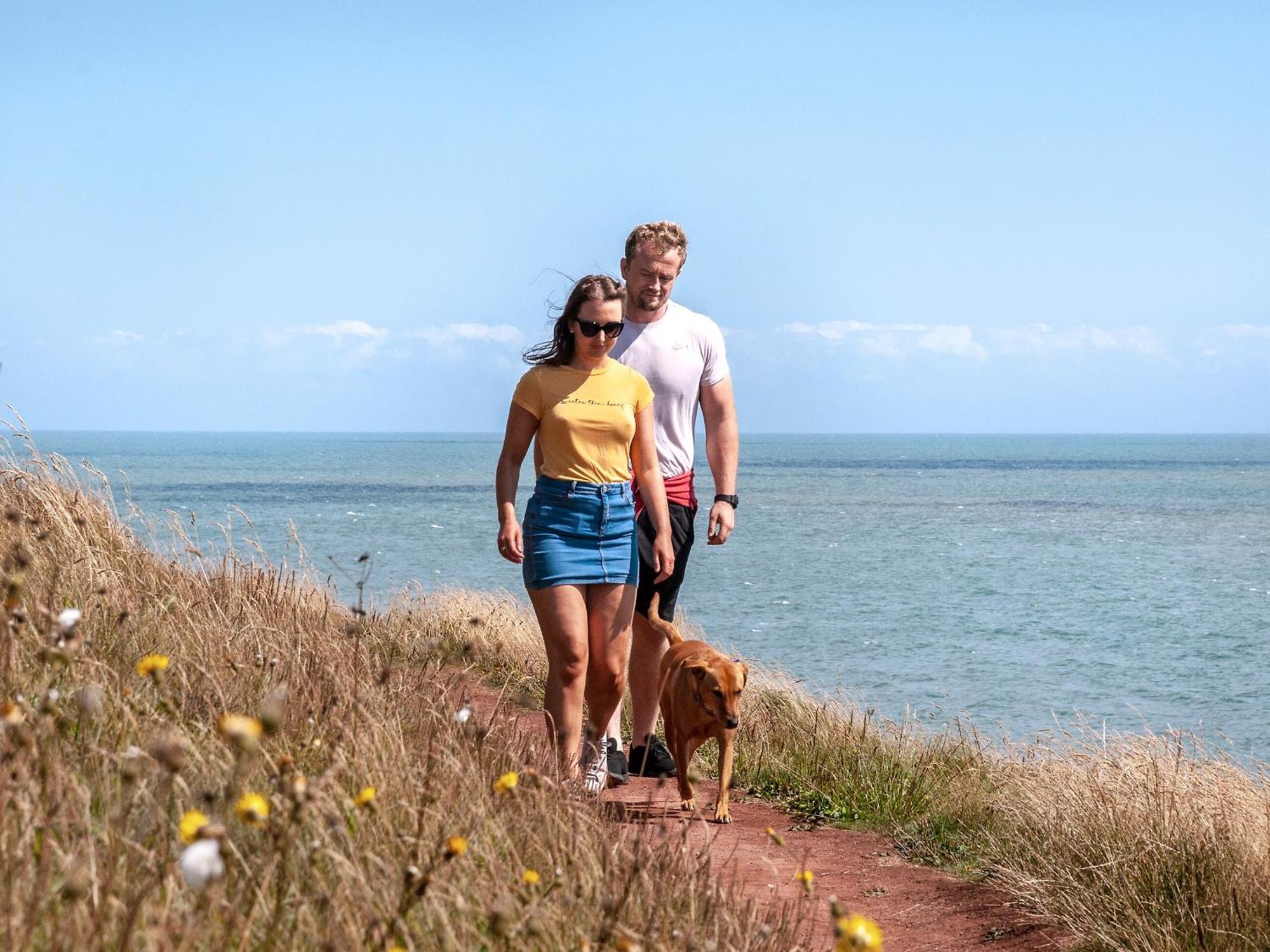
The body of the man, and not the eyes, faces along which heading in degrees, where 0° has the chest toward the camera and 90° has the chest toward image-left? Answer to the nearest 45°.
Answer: approximately 0°

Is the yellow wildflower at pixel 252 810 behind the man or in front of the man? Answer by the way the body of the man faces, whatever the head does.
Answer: in front

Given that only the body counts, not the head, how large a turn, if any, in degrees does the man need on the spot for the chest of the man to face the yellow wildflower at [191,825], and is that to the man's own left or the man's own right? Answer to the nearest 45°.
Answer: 0° — they already face it

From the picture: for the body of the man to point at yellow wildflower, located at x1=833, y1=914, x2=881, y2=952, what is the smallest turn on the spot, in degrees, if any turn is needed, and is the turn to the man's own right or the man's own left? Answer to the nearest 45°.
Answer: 0° — they already face it

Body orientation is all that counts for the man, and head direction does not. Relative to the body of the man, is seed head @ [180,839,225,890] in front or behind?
in front
